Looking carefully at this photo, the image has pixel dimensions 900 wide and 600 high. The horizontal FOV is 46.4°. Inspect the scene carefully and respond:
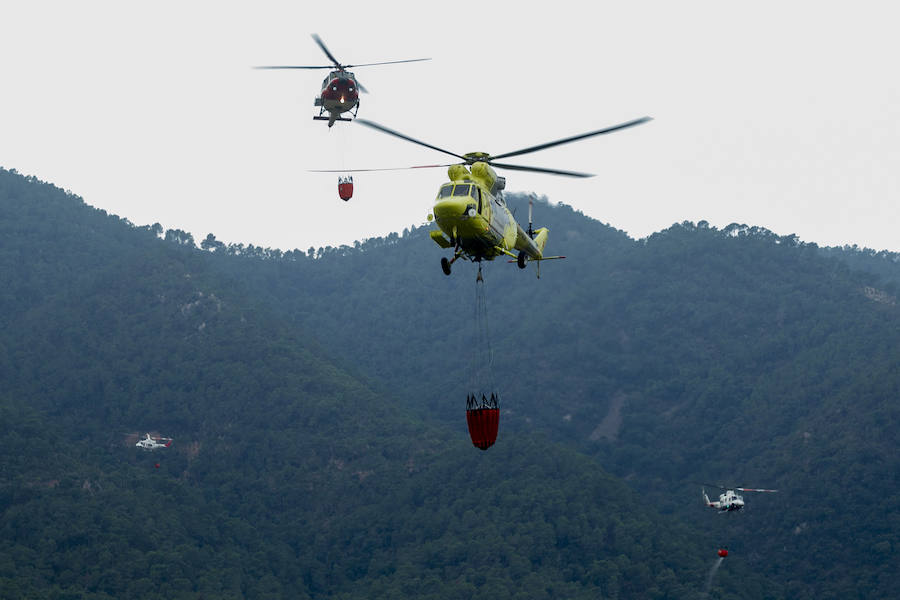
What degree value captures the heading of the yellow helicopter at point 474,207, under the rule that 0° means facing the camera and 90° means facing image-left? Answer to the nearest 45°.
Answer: approximately 45°
